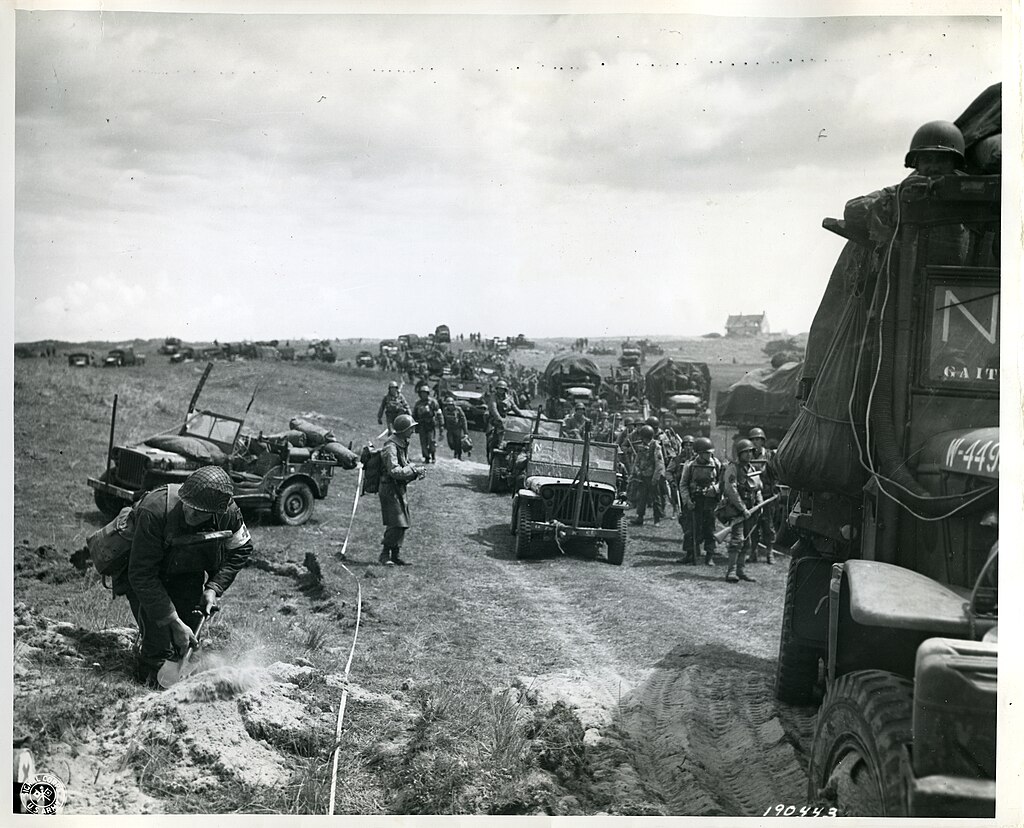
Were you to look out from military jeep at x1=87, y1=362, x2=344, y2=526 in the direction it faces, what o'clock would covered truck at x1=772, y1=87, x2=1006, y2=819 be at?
The covered truck is roughly at 9 o'clock from the military jeep.

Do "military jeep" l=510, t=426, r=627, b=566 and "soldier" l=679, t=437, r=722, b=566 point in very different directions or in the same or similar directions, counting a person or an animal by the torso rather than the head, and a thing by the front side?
same or similar directions

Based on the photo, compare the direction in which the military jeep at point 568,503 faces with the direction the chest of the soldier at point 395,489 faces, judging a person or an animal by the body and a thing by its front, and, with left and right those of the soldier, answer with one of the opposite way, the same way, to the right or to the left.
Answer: to the right

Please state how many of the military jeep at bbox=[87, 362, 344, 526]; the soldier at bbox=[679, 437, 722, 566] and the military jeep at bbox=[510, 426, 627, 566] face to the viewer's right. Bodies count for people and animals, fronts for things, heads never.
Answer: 0

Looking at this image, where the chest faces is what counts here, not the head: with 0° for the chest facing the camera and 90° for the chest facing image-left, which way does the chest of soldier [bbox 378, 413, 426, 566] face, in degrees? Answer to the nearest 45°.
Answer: approximately 270°

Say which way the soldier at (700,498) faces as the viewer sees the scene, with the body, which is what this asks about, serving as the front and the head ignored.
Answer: toward the camera

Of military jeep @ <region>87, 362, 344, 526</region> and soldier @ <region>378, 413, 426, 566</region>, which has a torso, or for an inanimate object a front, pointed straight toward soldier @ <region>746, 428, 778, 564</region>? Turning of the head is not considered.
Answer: soldier @ <region>378, 413, 426, 566</region>

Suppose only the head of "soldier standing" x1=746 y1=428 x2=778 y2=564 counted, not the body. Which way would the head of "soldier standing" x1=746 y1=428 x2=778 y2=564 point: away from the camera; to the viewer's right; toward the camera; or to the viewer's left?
toward the camera

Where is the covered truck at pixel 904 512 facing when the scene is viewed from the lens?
facing the viewer and to the right of the viewer

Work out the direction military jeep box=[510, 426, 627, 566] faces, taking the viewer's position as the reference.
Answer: facing the viewer

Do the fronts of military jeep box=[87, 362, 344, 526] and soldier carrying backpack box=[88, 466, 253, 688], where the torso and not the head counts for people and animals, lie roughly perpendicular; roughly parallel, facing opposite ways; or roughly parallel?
roughly perpendicular

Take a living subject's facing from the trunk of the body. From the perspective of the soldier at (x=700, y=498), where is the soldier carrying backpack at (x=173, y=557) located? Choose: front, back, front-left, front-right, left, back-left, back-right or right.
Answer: front-right

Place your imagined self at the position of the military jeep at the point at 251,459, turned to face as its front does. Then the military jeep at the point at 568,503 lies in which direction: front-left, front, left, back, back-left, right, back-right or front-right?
back-left

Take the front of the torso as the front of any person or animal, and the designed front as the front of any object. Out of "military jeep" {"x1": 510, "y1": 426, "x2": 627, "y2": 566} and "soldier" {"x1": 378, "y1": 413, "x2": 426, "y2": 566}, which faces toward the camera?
the military jeep
